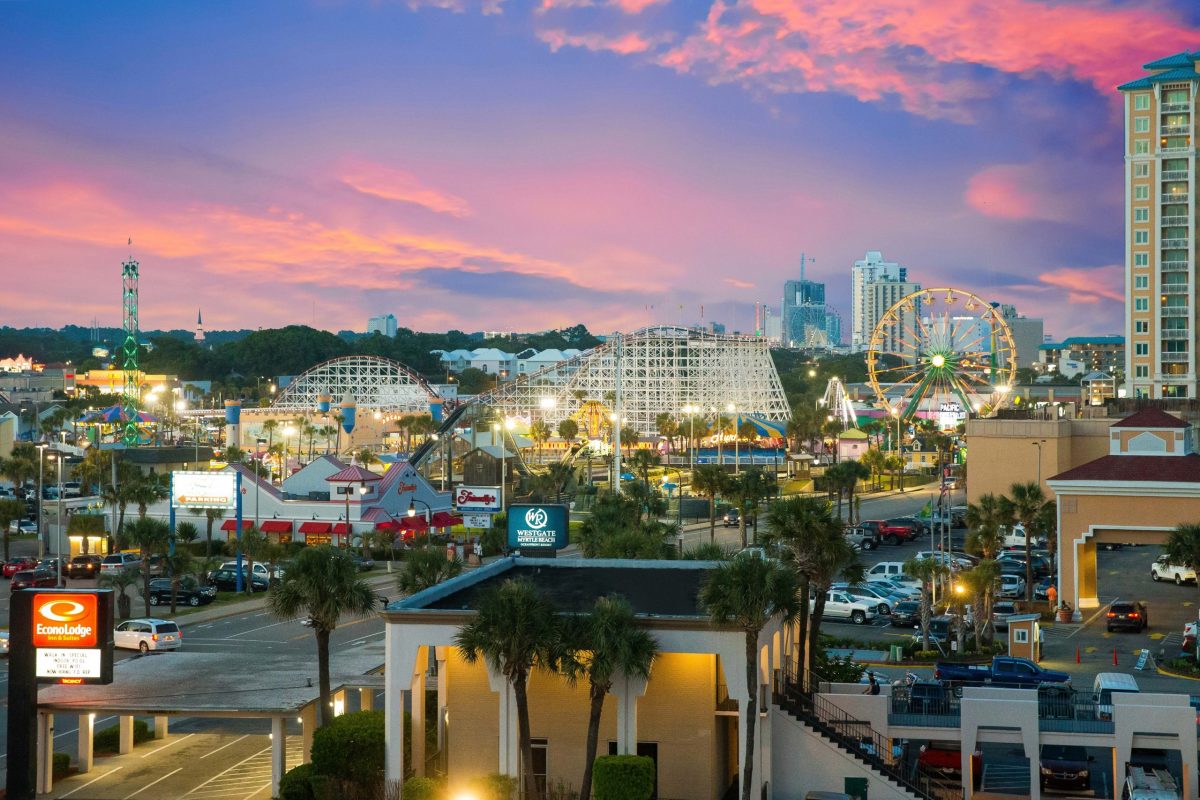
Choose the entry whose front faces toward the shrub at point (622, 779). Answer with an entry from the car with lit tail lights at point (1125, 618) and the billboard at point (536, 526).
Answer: the billboard

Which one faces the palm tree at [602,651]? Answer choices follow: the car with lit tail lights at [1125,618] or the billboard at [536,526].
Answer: the billboard

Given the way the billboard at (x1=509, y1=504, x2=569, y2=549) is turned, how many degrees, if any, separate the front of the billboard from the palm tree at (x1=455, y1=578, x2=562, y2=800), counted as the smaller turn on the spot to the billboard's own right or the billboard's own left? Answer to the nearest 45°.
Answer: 0° — it already faces it

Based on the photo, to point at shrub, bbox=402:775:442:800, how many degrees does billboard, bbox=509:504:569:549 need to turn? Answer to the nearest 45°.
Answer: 0° — it already faces it

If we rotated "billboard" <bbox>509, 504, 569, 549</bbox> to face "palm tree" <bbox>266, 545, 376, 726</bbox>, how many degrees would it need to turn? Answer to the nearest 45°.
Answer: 0° — it already faces it

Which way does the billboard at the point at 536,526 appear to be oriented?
toward the camera

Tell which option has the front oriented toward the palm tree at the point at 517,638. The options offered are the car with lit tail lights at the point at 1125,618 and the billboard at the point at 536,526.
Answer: the billboard

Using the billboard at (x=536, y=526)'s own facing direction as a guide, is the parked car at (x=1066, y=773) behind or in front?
in front
